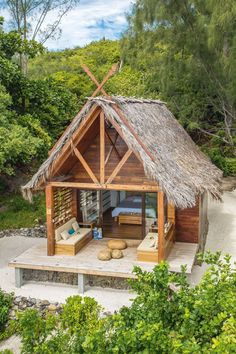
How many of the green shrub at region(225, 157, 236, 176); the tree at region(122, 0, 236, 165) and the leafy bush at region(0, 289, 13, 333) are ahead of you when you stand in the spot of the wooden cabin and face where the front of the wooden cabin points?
1

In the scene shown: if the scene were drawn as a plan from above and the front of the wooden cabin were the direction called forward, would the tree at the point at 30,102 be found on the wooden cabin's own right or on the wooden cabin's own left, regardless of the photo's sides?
on the wooden cabin's own right

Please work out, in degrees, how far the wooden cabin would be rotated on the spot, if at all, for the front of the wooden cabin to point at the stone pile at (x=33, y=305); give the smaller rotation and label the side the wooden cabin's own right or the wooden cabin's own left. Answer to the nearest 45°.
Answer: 0° — it already faces it

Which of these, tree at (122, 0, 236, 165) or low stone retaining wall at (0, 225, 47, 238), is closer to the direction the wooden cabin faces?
the low stone retaining wall

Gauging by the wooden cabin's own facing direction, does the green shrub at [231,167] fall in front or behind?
behind

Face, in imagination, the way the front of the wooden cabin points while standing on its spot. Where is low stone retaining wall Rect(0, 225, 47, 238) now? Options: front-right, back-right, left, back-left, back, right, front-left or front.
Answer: right

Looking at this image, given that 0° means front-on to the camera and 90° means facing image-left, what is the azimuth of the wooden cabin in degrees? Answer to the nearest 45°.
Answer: approximately 45°

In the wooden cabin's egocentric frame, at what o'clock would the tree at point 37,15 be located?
The tree is roughly at 4 o'clock from the wooden cabin.
